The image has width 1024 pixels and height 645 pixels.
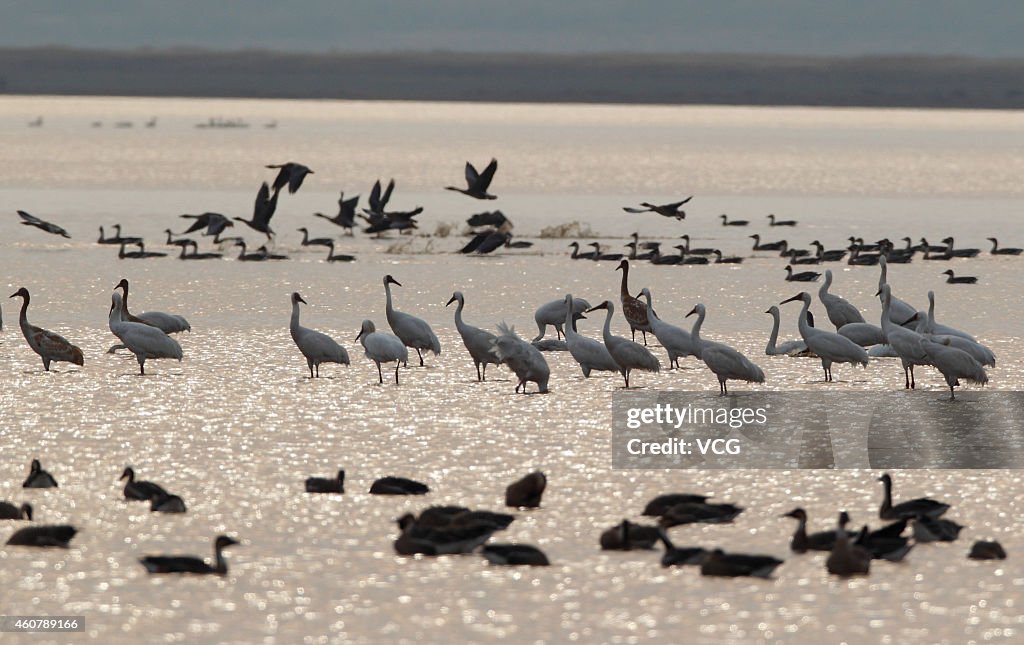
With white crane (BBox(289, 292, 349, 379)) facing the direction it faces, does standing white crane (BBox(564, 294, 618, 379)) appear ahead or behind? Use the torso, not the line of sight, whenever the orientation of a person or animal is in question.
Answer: behind

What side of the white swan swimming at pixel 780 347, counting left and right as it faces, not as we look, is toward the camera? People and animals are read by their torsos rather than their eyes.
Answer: left

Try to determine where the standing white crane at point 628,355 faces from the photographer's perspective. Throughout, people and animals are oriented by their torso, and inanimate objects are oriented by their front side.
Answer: facing to the left of the viewer

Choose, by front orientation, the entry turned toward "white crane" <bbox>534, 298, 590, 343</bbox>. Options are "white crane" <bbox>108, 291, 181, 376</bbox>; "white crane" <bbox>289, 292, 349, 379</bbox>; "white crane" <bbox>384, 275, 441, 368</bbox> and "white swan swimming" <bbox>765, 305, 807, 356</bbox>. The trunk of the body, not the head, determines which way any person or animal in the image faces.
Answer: "white swan swimming" <bbox>765, 305, 807, 356</bbox>

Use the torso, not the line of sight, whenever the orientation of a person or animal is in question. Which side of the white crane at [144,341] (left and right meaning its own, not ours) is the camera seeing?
left

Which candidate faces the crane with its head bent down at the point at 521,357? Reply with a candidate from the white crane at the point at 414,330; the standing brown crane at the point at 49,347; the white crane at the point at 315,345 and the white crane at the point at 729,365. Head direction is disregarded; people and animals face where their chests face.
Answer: the white crane at the point at 729,365

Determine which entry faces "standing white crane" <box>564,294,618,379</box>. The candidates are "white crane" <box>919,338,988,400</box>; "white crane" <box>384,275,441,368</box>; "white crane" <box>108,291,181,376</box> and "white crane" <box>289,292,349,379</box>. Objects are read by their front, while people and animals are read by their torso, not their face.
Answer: "white crane" <box>919,338,988,400</box>

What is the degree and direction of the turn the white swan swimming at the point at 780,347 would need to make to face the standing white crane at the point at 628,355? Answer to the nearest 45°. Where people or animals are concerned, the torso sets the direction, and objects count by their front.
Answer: approximately 45° to its left

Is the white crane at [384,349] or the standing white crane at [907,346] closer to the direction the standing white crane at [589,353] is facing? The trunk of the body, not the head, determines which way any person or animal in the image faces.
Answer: the white crane

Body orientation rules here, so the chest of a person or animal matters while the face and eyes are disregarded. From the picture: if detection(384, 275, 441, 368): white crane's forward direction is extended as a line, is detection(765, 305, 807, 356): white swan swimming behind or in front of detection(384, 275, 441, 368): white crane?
behind

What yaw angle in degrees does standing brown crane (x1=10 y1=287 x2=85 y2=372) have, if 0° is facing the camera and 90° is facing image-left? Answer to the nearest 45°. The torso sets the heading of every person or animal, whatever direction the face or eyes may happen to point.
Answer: approximately 90°

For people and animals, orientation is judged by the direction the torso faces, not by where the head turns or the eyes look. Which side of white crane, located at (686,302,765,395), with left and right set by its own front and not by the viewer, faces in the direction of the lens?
left

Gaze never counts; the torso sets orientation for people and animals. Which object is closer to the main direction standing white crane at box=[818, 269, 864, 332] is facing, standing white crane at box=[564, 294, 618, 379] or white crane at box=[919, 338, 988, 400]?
the standing white crane

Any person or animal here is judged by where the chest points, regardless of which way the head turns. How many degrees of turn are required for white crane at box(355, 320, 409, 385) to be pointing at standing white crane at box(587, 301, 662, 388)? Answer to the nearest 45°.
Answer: approximately 180°

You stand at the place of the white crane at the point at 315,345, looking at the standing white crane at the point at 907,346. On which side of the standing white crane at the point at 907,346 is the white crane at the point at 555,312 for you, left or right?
left
